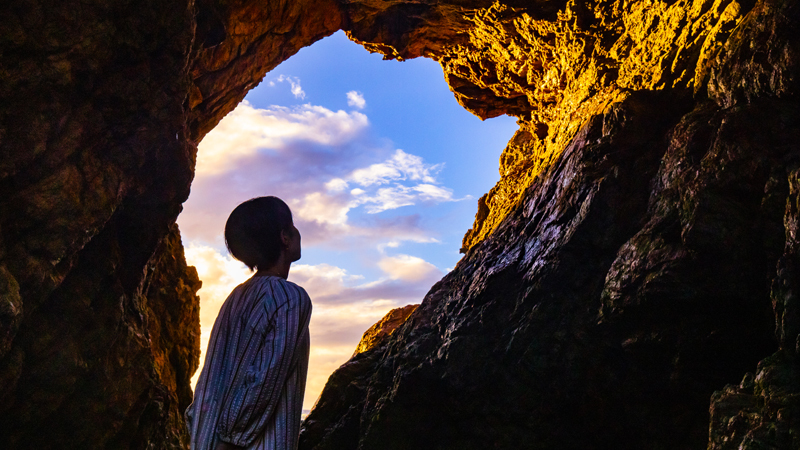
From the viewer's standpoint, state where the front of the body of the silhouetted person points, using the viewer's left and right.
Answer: facing away from the viewer and to the right of the viewer

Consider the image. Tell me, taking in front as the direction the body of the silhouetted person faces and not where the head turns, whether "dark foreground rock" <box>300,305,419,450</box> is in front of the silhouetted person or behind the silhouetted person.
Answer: in front
